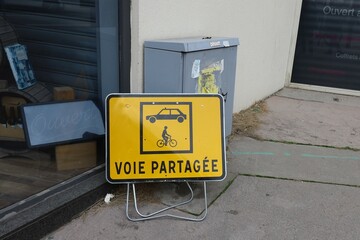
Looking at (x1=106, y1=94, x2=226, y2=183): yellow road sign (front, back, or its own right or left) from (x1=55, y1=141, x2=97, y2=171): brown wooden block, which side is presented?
right

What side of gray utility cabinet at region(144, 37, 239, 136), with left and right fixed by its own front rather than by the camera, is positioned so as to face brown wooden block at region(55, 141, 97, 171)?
right

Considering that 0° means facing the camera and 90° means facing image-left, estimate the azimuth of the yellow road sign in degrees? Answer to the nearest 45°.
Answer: approximately 0°

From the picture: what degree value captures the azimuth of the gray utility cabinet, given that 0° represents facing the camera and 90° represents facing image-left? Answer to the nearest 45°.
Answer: approximately 315°
